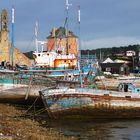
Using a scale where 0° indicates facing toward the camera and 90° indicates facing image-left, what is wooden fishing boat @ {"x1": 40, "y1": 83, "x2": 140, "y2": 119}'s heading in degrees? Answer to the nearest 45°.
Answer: approximately 90°
